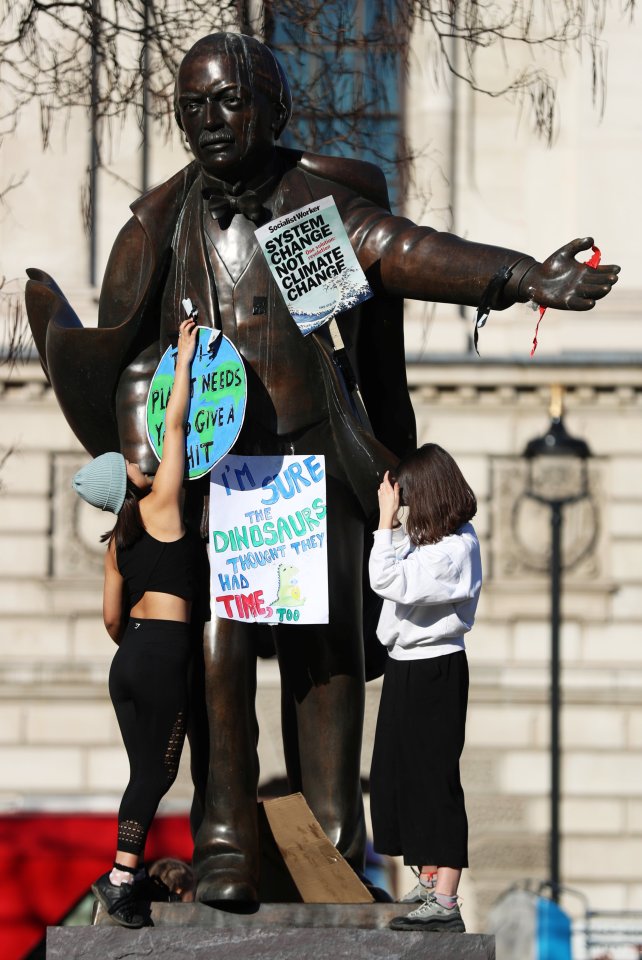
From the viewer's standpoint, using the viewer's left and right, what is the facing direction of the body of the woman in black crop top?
facing away from the viewer and to the right of the viewer

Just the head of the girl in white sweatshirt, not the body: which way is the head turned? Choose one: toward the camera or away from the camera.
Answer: away from the camera

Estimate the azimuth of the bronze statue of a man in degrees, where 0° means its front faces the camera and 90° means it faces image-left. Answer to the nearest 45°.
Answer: approximately 0°

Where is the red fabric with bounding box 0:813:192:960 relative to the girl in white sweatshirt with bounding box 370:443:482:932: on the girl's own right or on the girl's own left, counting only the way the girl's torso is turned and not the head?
on the girl's own right

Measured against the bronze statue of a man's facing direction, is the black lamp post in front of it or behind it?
behind
